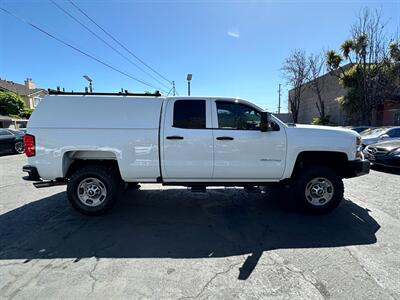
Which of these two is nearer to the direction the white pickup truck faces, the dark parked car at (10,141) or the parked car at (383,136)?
the parked car

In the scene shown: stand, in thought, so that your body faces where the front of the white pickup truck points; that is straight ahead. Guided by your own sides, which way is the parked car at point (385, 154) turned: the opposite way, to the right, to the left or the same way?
the opposite way

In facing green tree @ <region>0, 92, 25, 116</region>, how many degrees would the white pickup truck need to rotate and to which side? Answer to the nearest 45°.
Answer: approximately 135° to its left

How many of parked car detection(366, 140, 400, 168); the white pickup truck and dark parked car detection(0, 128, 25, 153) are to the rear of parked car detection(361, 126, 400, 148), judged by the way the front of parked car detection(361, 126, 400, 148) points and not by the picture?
0

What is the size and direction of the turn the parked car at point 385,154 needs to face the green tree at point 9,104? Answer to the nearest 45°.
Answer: approximately 45° to its right

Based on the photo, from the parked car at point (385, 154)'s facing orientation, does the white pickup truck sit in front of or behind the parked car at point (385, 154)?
in front

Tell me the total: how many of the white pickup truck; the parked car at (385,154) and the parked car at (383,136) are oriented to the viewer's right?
1

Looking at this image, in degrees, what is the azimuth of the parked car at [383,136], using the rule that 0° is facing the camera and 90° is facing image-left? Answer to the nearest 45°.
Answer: approximately 45°

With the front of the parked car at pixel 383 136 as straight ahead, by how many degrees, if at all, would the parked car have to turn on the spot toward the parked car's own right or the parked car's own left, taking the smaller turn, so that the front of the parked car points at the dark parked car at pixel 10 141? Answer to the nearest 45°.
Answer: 0° — it already faces it

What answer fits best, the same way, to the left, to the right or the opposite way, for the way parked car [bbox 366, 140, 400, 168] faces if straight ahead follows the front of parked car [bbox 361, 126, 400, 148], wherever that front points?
the same way

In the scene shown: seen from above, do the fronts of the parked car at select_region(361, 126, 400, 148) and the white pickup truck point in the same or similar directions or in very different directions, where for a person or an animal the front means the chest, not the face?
very different directions

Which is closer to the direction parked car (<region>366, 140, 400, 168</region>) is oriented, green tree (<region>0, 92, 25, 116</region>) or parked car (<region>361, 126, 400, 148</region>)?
the green tree

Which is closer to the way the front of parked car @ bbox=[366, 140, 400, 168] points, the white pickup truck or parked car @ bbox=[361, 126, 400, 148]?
the white pickup truck

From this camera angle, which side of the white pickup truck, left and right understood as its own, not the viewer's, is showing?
right

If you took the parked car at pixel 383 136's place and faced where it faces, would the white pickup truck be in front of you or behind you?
in front
